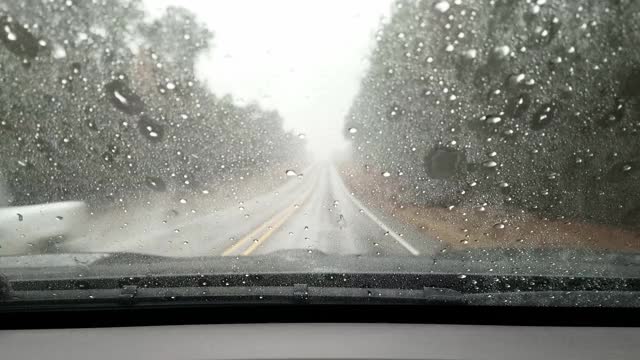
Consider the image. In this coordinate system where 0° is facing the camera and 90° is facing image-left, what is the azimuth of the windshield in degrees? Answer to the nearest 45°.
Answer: approximately 180°
